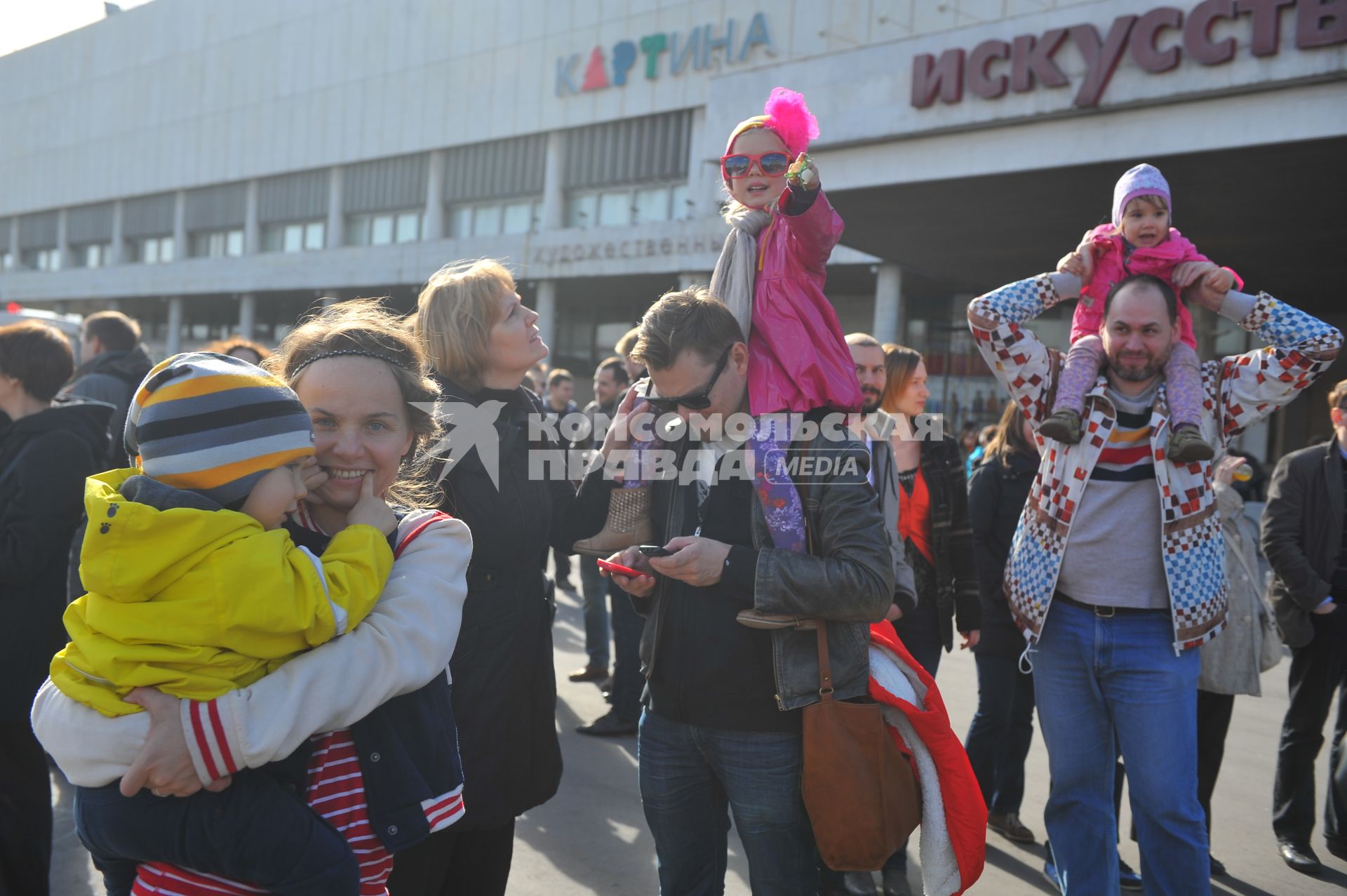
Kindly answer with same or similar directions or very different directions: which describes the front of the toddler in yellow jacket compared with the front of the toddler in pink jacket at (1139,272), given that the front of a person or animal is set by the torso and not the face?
very different directions

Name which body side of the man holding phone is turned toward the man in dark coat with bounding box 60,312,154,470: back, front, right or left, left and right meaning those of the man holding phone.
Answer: right

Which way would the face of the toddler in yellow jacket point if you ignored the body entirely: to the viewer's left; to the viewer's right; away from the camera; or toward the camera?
to the viewer's right

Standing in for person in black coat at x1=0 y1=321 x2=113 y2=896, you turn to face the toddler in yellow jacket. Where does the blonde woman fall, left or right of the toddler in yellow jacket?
left

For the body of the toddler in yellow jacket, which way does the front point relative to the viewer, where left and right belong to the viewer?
facing away from the viewer and to the right of the viewer

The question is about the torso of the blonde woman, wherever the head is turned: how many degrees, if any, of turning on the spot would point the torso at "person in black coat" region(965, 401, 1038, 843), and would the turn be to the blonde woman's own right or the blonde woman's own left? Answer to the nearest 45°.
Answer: approximately 45° to the blonde woman's own left

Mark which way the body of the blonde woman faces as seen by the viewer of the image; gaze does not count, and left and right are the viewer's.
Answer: facing to the right of the viewer

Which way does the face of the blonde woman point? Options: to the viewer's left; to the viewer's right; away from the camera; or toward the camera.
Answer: to the viewer's right

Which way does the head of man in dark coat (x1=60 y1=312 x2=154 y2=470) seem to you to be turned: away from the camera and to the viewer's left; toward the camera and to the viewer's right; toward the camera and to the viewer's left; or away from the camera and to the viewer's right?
away from the camera and to the viewer's left

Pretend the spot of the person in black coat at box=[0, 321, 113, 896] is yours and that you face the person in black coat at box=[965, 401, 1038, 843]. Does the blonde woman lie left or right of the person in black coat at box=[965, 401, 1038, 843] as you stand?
right
